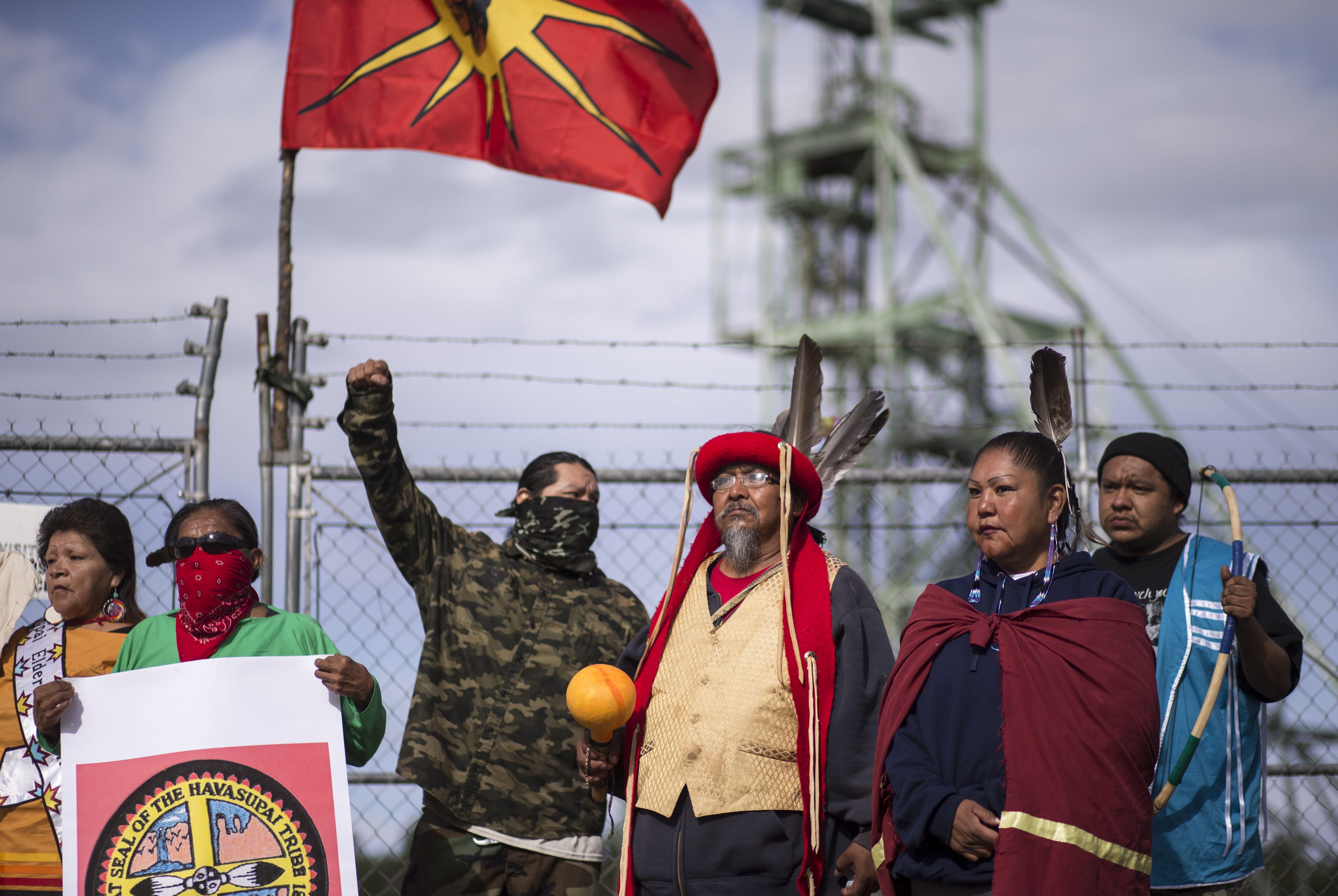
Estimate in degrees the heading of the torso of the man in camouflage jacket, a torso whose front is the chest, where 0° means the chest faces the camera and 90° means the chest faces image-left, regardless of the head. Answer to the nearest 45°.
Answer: approximately 0°

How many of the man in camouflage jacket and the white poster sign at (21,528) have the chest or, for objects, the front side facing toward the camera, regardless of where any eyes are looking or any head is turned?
2

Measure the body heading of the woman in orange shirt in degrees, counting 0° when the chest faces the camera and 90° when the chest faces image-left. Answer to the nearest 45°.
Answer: approximately 45°

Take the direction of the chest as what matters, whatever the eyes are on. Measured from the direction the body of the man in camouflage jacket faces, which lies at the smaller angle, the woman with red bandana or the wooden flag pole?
the woman with red bandana

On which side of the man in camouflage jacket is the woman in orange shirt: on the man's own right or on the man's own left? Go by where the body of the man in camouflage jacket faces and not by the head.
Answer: on the man's own right

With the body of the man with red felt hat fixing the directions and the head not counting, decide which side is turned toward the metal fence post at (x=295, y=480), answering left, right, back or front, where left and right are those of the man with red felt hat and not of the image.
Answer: right

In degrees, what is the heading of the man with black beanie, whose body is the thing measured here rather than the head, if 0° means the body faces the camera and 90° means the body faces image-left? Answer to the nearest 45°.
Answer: approximately 45°

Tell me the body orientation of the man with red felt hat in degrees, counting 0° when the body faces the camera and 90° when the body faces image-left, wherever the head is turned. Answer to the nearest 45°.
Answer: approximately 45°
